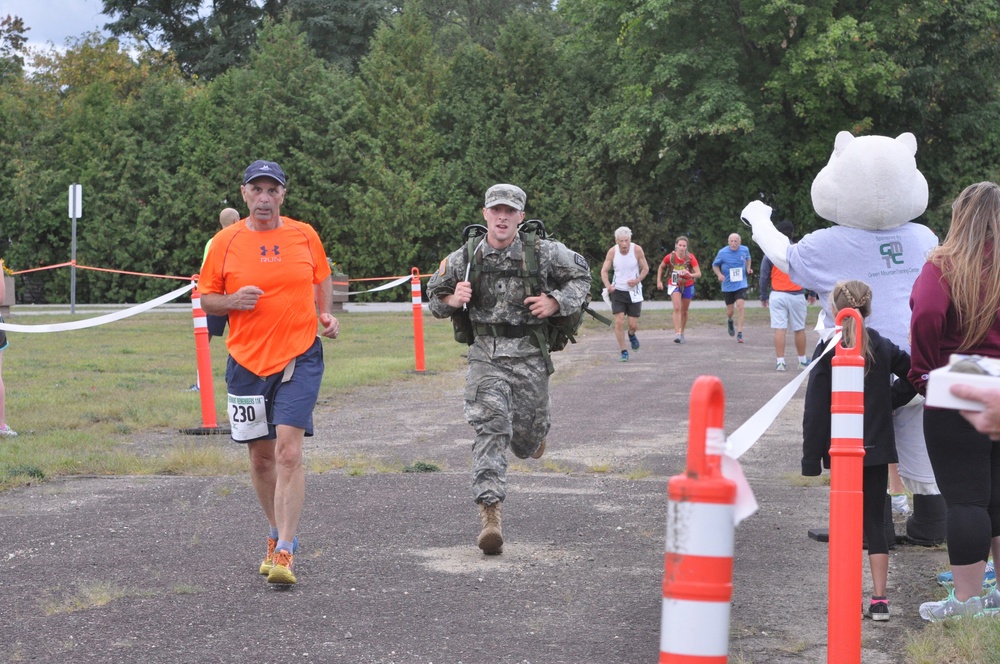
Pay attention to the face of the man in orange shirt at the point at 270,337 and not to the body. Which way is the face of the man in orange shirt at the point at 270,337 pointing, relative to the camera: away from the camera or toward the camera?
toward the camera

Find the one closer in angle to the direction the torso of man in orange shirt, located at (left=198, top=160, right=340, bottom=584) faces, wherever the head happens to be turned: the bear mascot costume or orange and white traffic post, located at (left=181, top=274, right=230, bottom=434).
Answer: the bear mascot costume

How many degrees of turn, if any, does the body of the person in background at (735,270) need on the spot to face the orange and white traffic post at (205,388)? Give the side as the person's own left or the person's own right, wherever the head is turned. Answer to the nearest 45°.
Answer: approximately 45° to the person's own right

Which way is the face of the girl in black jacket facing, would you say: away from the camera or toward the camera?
away from the camera

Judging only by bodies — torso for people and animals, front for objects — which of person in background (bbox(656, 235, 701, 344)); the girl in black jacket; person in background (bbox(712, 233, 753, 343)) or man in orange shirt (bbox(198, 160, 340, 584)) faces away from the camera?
the girl in black jacket

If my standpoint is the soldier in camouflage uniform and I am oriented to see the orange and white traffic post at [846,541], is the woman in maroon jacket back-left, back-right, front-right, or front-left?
front-left

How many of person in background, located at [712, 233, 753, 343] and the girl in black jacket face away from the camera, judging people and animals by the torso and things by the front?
1

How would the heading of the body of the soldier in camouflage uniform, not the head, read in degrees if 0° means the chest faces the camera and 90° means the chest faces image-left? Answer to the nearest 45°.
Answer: approximately 0°

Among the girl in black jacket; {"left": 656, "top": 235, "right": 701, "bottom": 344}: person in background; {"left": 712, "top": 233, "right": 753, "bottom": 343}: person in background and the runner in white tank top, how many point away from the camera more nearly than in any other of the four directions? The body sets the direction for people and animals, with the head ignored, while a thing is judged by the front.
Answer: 1

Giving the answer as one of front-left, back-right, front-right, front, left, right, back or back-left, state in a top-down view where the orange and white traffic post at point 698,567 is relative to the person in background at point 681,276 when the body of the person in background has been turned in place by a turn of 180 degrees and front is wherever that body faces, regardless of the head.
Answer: back

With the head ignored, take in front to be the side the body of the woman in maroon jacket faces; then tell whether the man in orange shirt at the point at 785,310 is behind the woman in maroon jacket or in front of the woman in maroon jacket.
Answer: in front

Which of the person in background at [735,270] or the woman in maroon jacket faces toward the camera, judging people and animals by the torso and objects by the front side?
the person in background

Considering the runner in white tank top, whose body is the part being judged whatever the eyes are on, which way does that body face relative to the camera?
toward the camera

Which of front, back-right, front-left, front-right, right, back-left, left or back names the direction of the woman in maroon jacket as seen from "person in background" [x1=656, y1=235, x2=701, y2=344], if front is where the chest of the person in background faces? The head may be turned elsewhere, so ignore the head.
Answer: front

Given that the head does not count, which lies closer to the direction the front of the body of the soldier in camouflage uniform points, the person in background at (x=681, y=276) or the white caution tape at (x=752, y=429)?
the white caution tape
